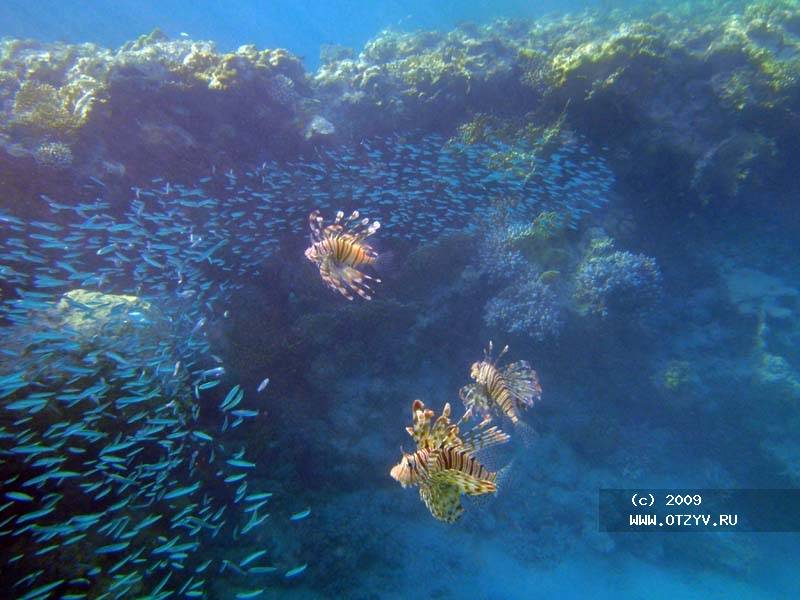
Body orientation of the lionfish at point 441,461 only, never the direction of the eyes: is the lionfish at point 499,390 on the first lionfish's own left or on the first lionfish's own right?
on the first lionfish's own right

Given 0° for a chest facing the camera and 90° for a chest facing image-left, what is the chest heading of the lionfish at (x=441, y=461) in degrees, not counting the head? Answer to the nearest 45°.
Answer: approximately 90°

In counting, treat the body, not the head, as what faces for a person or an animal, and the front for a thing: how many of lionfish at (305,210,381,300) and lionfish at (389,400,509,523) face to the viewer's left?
2

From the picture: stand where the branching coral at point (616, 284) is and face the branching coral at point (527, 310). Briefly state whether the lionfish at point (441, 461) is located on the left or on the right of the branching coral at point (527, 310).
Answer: left

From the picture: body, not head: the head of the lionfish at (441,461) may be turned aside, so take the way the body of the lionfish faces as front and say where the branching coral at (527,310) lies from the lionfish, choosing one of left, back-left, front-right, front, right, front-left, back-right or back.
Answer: right

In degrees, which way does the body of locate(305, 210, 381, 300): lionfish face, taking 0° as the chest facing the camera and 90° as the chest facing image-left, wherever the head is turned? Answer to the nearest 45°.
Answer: approximately 90°

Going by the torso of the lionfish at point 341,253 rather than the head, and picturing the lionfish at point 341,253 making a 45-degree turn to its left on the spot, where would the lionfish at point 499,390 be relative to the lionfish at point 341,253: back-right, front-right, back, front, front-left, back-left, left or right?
back-left

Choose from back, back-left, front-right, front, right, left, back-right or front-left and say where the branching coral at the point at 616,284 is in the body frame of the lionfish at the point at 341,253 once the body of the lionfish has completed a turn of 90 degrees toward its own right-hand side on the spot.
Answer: front-right

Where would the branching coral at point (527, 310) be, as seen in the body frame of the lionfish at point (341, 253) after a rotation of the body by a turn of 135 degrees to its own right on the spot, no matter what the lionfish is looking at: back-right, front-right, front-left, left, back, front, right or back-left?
front
